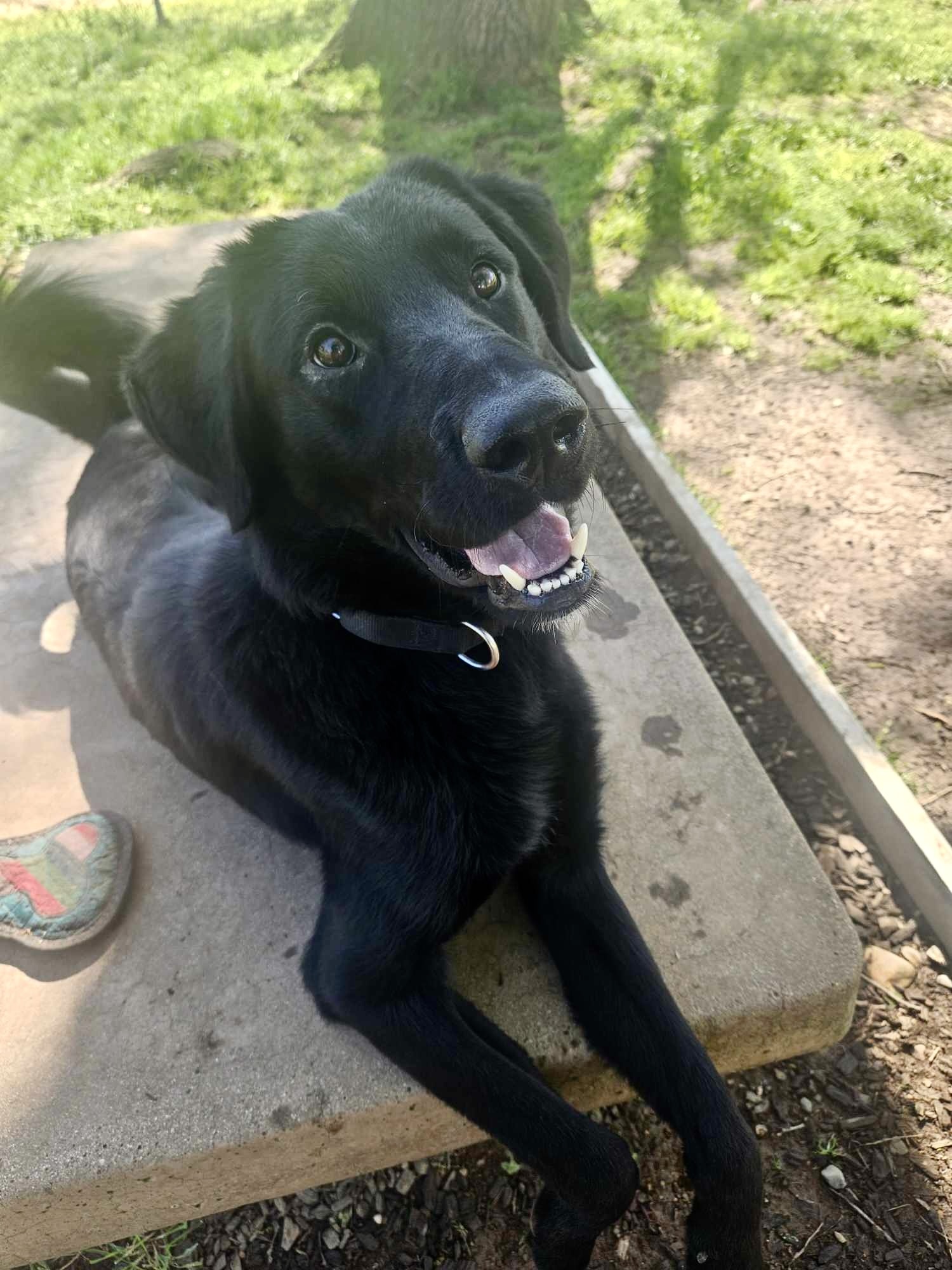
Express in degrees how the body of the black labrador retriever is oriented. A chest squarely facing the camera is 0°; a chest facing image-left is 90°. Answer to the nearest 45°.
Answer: approximately 315°

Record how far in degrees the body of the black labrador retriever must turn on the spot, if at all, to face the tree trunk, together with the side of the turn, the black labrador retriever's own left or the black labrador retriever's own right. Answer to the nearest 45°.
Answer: approximately 135° to the black labrador retriever's own left

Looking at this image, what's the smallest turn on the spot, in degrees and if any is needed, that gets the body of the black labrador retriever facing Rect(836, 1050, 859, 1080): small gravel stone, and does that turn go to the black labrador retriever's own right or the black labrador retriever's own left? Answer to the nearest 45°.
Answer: approximately 45° to the black labrador retriever's own left
